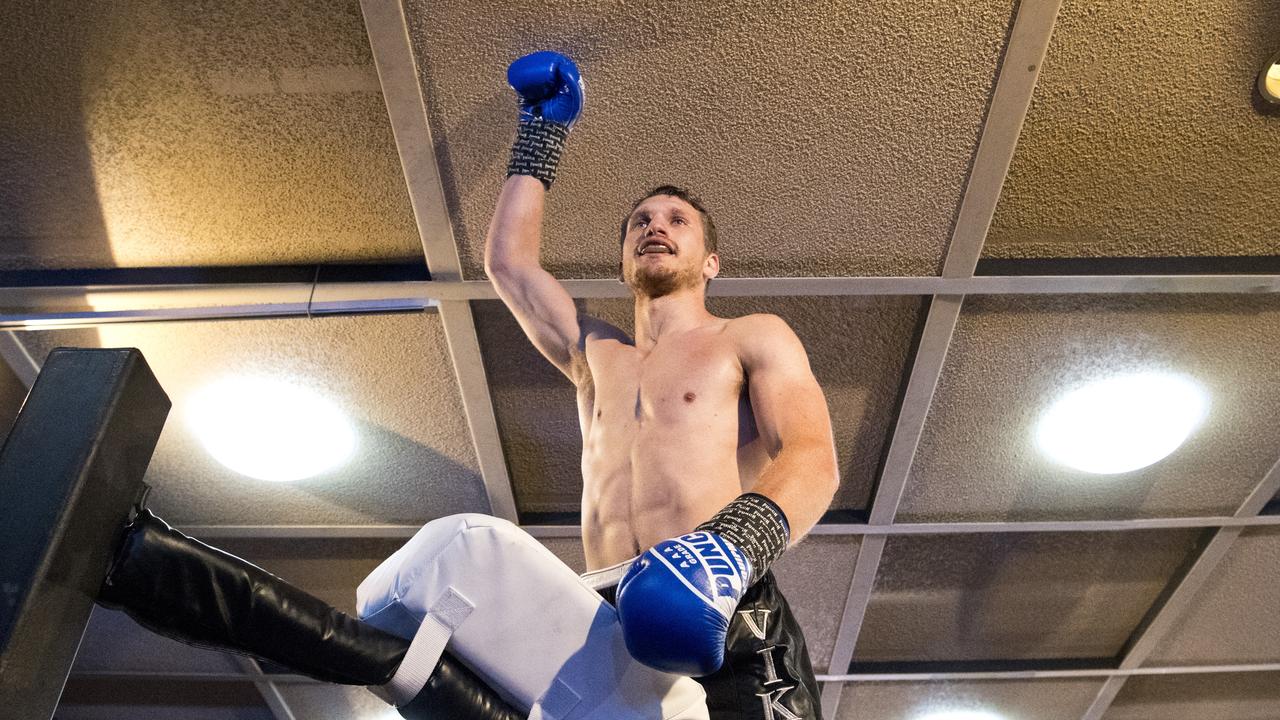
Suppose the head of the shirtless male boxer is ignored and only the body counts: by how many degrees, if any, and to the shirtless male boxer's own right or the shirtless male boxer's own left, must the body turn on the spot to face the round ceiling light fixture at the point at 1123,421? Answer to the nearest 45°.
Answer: approximately 180°

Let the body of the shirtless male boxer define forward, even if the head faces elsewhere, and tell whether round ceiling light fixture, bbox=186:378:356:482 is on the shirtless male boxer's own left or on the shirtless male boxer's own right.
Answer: on the shirtless male boxer's own right

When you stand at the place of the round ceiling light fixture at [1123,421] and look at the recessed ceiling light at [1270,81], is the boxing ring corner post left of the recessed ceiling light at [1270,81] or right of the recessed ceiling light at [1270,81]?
right

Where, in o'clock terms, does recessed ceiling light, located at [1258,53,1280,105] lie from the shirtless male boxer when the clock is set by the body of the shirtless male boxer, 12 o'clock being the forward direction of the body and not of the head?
The recessed ceiling light is roughly at 8 o'clock from the shirtless male boxer.

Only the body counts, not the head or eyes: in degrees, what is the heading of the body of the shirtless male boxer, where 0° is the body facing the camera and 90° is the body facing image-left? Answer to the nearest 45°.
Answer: approximately 45°
